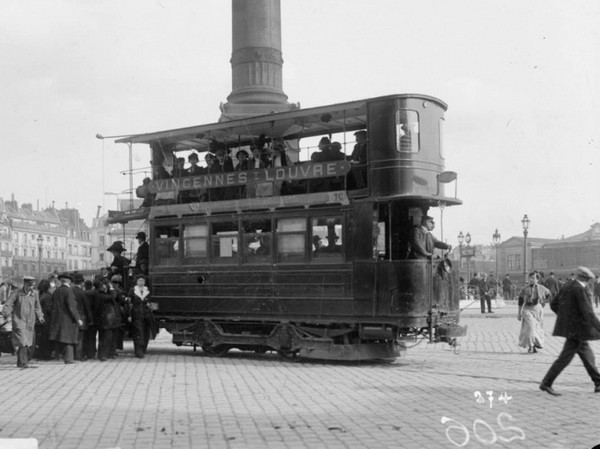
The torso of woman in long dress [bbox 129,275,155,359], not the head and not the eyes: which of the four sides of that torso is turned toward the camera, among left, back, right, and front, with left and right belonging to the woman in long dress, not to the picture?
front

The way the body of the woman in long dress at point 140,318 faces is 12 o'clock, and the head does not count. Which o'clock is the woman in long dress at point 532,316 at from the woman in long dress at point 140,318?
the woman in long dress at point 532,316 is roughly at 9 o'clock from the woman in long dress at point 140,318.

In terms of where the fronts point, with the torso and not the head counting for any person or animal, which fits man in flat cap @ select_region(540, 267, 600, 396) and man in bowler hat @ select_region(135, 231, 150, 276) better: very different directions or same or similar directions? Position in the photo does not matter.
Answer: very different directions

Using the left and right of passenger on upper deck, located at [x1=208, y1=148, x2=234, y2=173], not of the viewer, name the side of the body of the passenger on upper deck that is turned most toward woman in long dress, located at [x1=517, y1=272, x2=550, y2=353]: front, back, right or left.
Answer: left

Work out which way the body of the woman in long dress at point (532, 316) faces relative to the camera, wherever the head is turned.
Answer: toward the camera

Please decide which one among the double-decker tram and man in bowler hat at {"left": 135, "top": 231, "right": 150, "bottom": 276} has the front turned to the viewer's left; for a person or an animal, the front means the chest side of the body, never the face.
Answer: the man in bowler hat

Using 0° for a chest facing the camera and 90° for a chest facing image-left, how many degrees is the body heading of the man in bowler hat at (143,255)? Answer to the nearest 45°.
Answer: approximately 90°

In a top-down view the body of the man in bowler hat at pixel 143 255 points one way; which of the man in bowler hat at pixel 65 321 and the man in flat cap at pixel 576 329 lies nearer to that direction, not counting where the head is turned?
the man in bowler hat
